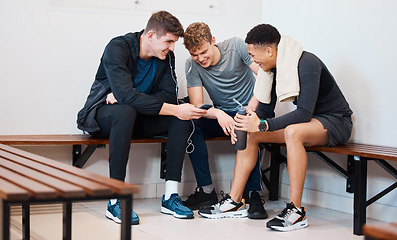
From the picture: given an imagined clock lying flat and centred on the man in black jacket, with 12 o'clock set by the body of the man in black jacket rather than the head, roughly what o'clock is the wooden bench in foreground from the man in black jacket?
The wooden bench in foreground is roughly at 2 o'clock from the man in black jacket.

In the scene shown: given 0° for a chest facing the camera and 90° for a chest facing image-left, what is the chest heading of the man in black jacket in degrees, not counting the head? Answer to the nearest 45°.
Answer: approximately 315°
